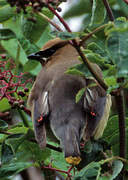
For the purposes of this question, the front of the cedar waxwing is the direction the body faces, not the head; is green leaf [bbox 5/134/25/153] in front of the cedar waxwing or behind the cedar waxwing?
behind

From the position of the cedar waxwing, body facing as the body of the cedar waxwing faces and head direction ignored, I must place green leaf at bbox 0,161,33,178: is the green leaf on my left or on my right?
on my left

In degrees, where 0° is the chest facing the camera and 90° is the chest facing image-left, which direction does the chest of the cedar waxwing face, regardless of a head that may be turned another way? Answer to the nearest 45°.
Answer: approximately 180°

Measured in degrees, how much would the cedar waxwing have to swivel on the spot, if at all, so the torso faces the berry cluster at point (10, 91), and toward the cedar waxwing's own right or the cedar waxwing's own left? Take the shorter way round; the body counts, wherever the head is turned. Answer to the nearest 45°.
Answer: approximately 135° to the cedar waxwing's own left

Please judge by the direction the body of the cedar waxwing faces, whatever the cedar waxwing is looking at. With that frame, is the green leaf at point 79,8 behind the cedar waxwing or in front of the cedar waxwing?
in front

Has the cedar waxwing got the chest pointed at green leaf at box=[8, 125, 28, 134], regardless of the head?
no

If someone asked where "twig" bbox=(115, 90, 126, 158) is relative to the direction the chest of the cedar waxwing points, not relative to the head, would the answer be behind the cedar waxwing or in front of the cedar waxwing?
in front
